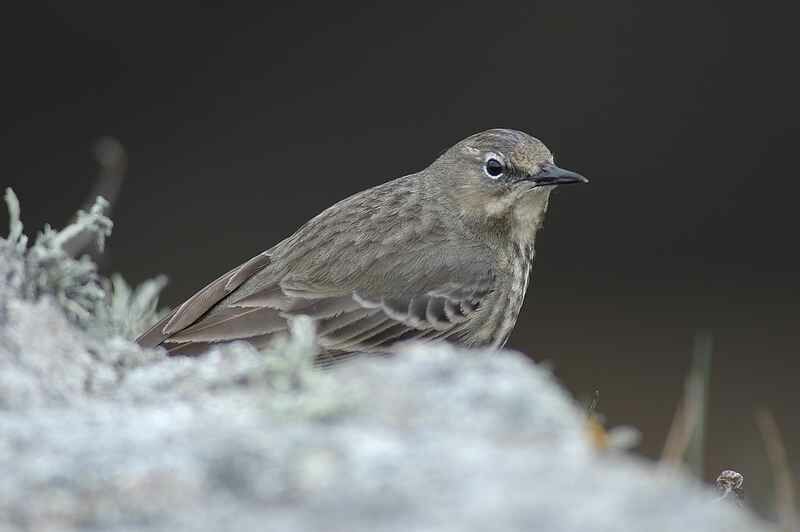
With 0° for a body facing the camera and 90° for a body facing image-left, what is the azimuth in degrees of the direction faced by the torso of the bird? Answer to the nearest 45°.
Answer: approximately 270°
